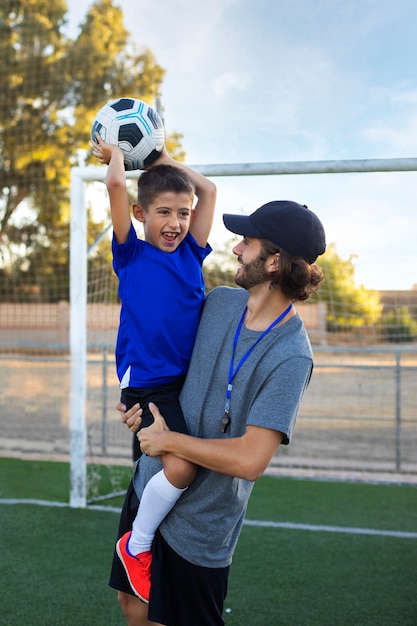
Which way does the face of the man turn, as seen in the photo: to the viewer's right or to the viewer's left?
to the viewer's left

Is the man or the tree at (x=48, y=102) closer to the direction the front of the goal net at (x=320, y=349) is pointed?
the man

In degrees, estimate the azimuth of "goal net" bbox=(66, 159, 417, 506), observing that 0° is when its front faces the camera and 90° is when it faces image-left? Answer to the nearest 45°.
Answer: approximately 0°

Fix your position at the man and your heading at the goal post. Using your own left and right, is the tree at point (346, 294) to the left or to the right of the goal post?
right

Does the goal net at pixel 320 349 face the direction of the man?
yes

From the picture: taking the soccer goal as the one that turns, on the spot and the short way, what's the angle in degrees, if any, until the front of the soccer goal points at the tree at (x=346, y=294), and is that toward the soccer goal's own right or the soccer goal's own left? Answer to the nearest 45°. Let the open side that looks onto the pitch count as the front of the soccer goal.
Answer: approximately 135° to the soccer goal's own left

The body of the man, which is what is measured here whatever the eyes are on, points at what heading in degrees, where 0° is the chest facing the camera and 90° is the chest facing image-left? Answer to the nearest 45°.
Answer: approximately 45°

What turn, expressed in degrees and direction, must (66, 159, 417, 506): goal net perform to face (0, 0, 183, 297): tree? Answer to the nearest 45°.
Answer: approximately 135° to its right

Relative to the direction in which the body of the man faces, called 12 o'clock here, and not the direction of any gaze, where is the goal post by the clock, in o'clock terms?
The goal post is roughly at 4 o'clock from the man.
